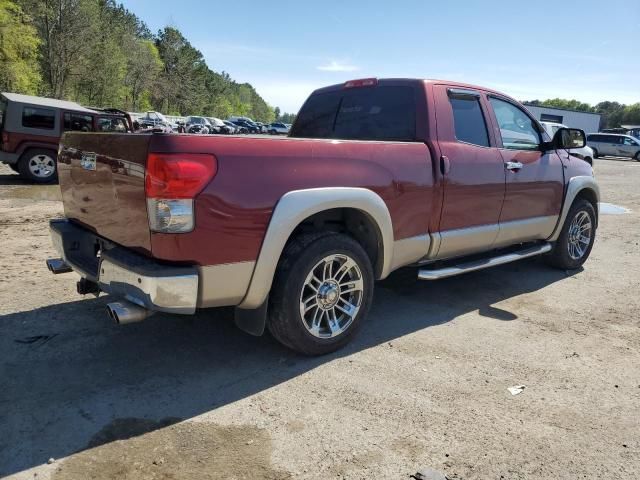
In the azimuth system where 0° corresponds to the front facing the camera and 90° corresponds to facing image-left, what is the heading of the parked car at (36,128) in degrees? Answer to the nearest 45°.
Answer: approximately 225°

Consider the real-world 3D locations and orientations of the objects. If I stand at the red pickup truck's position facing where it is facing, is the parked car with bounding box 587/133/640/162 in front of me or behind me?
in front

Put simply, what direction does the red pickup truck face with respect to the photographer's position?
facing away from the viewer and to the right of the viewer

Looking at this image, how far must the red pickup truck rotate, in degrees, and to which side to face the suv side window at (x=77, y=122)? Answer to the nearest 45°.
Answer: approximately 90° to its left

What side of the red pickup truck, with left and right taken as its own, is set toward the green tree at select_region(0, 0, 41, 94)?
left

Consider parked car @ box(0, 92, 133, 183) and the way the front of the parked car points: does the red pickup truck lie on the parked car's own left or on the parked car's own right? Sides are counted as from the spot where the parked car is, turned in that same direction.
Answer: on the parked car's own right

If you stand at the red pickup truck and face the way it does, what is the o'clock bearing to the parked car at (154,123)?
The parked car is roughly at 10 o'clock from the red pickup truck.

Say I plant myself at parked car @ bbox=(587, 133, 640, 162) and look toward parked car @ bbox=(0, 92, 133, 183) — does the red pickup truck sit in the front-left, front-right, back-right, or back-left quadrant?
front-left

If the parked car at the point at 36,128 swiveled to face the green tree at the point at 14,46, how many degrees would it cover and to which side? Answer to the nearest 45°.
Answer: approximately 45° to its left

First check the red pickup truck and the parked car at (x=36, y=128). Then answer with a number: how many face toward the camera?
0

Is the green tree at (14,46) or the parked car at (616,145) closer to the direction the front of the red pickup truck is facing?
the parked car
